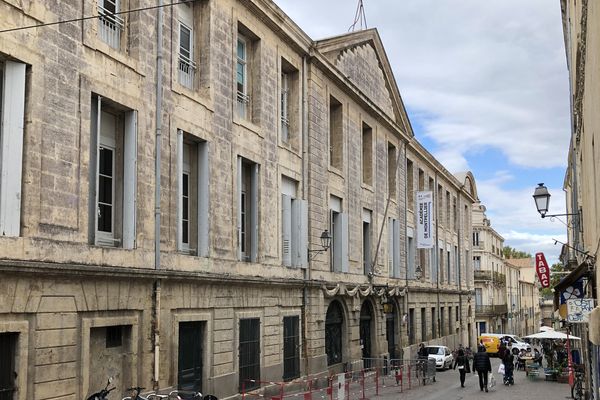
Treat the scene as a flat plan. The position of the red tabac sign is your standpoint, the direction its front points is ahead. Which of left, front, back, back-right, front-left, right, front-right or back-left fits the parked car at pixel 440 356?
back-right

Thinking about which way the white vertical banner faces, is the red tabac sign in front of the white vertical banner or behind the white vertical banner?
in front

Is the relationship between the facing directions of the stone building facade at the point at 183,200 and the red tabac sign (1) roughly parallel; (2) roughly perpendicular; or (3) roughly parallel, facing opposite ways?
roughly perpendicular

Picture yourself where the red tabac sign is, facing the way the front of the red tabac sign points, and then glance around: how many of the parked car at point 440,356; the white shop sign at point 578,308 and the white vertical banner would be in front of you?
1

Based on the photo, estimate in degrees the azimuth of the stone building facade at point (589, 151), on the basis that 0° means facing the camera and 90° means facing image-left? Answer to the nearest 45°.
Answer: approximately 90°

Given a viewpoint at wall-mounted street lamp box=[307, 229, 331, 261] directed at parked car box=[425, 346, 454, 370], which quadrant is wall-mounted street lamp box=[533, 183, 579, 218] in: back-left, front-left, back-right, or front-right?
back-right
